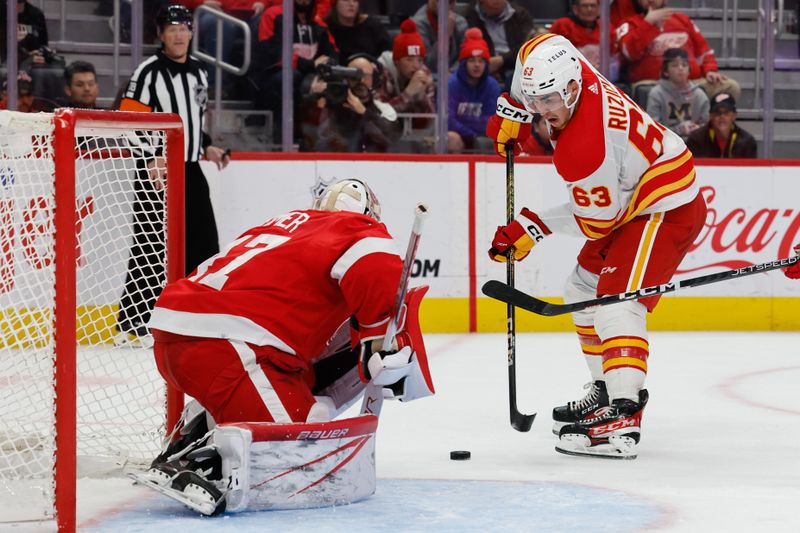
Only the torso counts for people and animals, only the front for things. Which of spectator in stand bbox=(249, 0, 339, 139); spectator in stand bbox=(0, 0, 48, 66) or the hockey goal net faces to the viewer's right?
the hockey goal net

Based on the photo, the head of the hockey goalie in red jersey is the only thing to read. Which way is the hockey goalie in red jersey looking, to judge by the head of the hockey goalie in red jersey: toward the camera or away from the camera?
away from the camera

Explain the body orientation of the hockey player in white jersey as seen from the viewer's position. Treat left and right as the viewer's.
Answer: facing to the left of the viewer

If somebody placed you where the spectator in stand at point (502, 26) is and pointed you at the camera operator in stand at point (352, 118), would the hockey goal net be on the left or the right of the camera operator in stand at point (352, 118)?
left

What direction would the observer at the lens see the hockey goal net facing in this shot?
facing to the right of the viewer

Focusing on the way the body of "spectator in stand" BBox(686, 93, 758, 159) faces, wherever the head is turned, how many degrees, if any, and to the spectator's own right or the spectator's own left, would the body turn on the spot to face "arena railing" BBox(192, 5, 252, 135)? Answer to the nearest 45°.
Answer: approximately 90° to the spectator's own right

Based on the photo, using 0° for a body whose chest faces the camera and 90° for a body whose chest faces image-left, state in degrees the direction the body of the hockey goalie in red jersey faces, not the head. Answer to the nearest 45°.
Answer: approximately 225°

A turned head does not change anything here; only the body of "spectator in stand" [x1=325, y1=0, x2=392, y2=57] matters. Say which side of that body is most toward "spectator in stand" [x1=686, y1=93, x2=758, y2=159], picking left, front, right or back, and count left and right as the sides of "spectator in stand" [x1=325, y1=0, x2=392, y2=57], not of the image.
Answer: left

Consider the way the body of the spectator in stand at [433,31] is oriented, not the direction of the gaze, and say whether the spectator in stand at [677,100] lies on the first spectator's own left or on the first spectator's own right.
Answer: on the first spectator's own left

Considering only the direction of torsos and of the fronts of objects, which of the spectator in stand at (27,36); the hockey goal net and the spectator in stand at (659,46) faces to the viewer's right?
the hockey goal net
